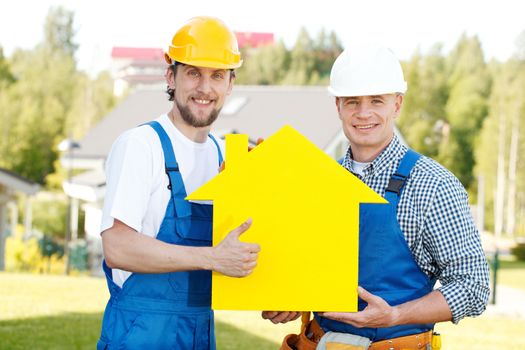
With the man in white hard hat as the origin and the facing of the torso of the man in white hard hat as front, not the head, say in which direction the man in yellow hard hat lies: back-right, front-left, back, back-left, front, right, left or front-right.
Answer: front-right

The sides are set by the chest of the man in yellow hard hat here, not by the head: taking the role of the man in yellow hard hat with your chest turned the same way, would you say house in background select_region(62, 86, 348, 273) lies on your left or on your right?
on your left

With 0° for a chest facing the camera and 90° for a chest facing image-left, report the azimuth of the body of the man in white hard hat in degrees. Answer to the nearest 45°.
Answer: approximately 45°

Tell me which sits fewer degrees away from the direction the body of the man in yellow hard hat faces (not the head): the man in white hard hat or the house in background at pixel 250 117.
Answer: the man in white hard hat

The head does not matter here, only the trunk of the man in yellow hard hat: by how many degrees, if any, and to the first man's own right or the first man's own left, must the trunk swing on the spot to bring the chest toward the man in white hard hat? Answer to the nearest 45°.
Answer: approximately 45° to the first man's own left

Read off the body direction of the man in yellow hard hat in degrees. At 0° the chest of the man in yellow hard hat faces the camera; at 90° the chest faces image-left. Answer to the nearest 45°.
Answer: approximately 315°

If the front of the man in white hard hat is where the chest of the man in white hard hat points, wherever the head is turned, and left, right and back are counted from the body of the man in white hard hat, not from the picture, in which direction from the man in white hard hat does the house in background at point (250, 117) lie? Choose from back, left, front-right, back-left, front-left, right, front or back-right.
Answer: back-right
